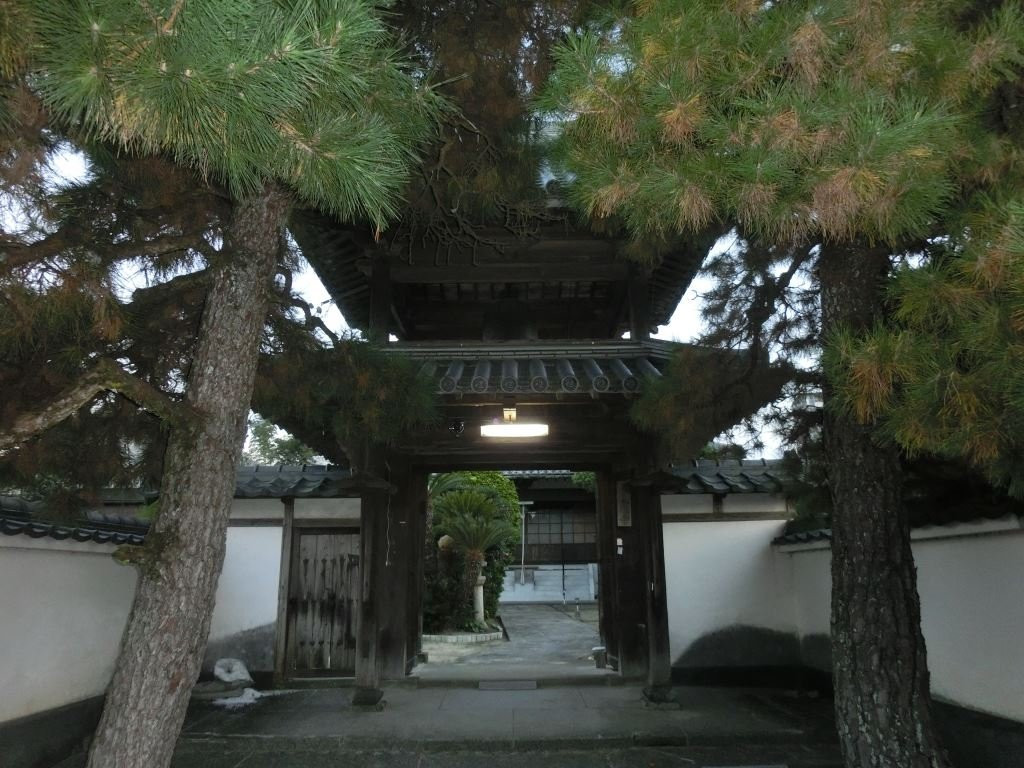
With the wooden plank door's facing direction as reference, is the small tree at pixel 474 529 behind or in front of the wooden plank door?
behind

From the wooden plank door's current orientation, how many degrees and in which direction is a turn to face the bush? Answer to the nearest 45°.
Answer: approximately 135° to its left

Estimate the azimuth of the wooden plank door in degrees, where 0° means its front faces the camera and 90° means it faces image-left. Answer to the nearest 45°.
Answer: approximately 0°

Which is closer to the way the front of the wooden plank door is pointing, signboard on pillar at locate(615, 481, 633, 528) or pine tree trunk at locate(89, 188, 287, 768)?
the pine tree trunk

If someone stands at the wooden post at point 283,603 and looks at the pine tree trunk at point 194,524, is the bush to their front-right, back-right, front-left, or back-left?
back-left

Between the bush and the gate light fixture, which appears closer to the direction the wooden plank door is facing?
the gate light fixture

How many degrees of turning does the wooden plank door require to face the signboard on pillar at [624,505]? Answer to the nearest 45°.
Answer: approximately 45° to its left

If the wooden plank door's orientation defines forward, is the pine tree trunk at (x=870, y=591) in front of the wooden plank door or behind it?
in front
